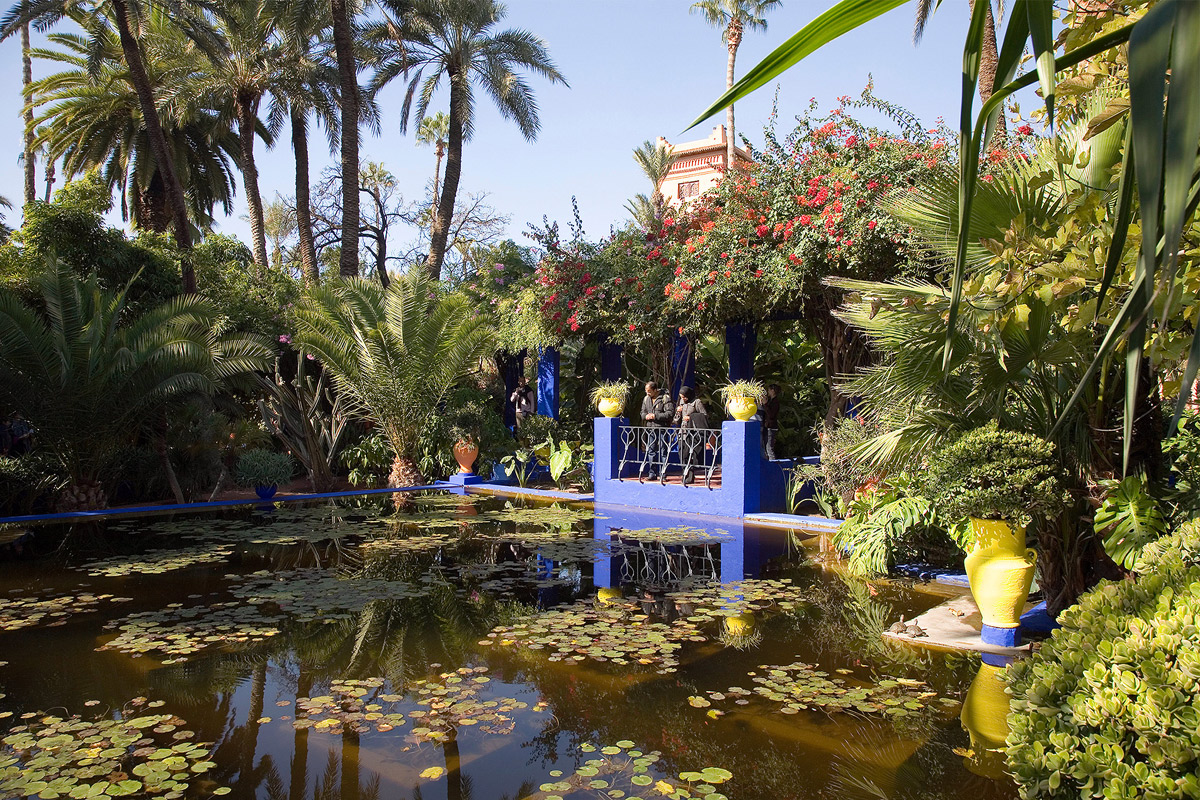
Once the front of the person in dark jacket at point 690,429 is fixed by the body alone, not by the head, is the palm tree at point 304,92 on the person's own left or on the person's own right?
on the person's own right

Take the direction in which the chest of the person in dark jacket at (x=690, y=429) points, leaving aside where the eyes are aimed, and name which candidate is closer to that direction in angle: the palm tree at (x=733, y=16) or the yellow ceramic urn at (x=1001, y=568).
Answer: the yellow ceramic urn

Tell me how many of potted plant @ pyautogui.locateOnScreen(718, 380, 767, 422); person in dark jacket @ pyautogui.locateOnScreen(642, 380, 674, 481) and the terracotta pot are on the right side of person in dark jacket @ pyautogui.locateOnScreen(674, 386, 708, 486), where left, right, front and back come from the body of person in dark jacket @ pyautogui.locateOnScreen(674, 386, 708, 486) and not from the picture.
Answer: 2

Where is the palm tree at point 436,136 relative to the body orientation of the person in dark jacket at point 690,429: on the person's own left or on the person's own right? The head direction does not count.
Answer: on the person's own right

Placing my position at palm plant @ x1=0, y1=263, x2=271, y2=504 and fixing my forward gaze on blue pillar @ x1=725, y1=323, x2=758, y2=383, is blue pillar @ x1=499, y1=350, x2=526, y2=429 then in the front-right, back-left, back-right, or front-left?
front-left

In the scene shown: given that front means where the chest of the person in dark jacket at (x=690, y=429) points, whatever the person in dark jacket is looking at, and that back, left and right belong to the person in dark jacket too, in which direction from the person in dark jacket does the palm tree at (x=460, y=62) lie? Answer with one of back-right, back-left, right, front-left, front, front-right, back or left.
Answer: right

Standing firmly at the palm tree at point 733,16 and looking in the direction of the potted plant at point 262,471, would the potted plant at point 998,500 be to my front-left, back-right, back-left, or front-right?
front-left

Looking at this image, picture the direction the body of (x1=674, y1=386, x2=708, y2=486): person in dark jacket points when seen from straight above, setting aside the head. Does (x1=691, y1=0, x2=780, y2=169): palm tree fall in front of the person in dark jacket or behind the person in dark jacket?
behind

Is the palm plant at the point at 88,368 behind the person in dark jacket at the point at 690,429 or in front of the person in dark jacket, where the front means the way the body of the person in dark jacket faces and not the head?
in front

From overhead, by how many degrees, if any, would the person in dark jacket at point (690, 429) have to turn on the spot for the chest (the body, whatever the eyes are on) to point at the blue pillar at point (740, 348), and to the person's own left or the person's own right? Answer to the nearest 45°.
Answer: approximately 180°

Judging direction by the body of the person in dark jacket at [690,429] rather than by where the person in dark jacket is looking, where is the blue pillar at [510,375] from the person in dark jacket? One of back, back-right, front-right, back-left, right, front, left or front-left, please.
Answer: right

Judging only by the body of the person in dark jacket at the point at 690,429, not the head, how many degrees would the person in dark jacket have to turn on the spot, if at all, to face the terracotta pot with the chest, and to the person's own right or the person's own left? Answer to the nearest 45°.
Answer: approximately 90° to the person's own right

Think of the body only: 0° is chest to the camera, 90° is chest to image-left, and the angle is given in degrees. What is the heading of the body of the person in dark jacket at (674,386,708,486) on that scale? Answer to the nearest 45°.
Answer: approximately 45°

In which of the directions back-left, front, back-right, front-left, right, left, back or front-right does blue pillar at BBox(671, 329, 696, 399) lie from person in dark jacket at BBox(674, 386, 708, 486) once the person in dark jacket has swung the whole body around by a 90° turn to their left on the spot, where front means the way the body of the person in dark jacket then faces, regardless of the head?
back-left

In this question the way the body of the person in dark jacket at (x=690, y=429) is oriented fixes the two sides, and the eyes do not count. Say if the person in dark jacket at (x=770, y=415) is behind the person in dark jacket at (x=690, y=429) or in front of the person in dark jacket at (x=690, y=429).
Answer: behind

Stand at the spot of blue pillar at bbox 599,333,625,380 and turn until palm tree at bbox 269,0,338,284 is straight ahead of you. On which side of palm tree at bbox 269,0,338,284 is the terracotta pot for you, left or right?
left

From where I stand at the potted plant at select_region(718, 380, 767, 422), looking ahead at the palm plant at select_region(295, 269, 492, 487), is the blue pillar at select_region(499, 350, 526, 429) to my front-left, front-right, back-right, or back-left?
front-right
